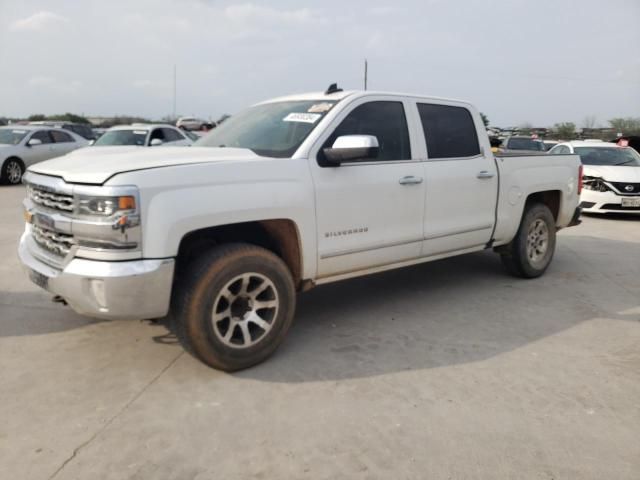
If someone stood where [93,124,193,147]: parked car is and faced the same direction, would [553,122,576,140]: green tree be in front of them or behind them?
behind

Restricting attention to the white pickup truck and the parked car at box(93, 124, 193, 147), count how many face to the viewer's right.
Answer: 0

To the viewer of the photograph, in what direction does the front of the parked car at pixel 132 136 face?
facing the viewer and to the left of the viewer

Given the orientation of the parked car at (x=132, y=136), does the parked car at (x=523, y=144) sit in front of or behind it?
behind

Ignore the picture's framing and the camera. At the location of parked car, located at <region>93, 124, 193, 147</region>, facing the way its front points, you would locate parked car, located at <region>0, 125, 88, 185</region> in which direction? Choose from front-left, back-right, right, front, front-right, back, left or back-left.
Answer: right

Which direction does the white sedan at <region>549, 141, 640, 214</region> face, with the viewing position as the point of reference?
facing the viewer and to the right of the viewer

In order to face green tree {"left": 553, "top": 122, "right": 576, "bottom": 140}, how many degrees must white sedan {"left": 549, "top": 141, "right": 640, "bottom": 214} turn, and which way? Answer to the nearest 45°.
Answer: approximately 135° to its left

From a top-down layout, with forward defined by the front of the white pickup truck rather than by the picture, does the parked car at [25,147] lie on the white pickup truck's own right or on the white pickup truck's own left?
on the white pickup truck's own right

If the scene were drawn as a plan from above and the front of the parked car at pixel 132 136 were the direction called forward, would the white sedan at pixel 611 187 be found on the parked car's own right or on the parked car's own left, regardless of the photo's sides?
on the parked car's own left

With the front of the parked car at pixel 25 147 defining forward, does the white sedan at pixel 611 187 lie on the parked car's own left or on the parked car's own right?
on the parked car's own left

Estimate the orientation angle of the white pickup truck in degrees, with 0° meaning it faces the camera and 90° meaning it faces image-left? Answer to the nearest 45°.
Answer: approximately 45°
